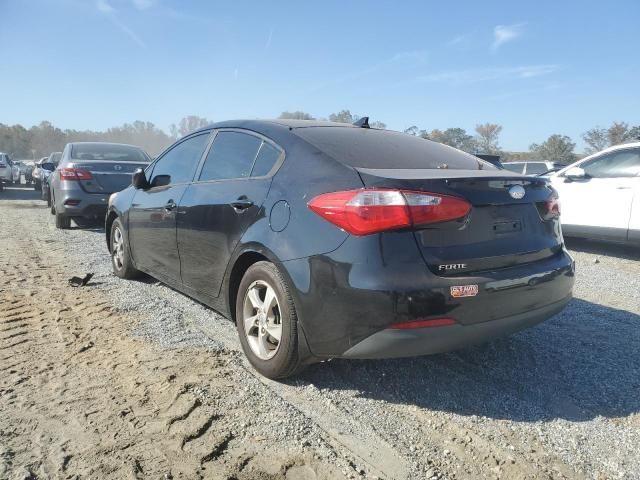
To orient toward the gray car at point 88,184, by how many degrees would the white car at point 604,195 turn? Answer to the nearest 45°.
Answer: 0° — it already faces it

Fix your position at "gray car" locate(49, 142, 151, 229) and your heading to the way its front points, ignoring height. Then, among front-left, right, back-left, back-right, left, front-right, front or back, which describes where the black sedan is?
back

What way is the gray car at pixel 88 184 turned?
away from the camera

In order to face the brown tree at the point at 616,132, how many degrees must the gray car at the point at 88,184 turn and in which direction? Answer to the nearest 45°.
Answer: approximately 45° to its right

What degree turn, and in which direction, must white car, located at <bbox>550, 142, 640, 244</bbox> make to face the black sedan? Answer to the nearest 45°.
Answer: approximately 90° to its left

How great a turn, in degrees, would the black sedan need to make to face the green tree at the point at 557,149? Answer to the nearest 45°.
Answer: approximately 90° to its right

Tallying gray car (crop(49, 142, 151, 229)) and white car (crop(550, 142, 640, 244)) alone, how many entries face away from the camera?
1

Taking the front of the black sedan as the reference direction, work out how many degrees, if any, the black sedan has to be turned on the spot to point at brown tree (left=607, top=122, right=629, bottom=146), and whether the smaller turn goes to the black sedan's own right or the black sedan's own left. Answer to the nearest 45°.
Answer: approximately 90° to the black sedan's own right

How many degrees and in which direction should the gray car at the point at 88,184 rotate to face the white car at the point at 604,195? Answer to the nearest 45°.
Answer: approximately 135° to its right

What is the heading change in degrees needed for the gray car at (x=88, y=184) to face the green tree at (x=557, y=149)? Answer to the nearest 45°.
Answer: approximately 45° to its right

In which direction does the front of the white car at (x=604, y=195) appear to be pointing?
to the viewer's left

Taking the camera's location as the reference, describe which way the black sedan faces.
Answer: facing away from the viewer and to the left of the viewer

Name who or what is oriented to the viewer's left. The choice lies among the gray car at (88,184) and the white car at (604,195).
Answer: the white car
